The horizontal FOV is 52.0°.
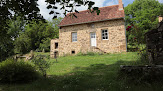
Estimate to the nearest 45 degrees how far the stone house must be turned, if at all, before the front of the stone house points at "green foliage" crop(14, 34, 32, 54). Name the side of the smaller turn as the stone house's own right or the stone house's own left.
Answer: approximately 135° to the stone house's own right

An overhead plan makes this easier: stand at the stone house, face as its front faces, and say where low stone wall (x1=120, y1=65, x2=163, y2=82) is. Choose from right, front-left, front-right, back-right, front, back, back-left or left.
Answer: front

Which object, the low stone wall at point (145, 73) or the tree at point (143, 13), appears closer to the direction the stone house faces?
the low stone wall

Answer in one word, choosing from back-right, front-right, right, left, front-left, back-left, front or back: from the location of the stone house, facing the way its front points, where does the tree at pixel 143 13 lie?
back-left

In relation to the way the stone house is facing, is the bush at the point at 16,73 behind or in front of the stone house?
in front

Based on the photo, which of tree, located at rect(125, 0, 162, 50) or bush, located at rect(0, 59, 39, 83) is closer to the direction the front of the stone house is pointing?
the bush

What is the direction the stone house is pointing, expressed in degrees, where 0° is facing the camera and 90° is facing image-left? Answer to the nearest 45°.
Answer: approximately 0°
